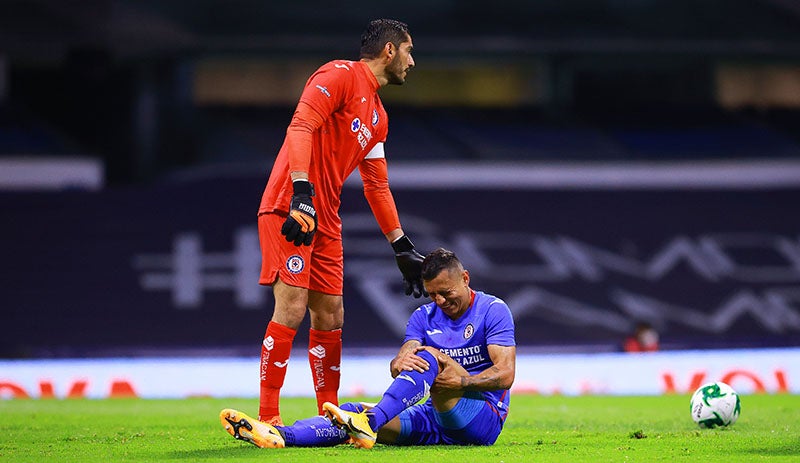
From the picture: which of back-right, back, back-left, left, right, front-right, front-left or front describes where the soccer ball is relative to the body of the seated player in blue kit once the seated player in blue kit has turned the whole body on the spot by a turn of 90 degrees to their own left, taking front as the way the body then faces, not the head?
left

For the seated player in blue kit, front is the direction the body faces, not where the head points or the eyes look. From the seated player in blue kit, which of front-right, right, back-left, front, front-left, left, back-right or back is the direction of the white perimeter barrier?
back-right

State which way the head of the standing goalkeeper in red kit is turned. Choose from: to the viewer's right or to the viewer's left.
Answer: to the viewer's right

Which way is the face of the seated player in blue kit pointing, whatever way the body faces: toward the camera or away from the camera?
toward the camera

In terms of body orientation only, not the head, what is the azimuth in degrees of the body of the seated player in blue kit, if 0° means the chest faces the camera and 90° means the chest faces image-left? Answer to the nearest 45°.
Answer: approximately 45°
